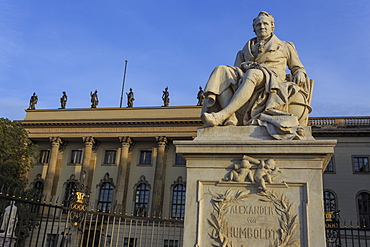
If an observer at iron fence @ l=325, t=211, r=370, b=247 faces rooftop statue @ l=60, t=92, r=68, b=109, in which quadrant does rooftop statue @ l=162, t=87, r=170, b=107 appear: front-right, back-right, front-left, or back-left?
front-right

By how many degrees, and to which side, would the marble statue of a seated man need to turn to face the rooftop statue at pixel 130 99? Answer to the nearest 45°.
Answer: approximately 135° to its right

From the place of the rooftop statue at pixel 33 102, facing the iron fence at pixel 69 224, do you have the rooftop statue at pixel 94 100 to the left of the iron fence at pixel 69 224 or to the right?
left

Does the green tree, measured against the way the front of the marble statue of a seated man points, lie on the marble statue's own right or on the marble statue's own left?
on the marble statue's own right

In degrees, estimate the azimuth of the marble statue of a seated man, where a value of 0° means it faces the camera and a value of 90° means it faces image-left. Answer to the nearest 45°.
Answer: approximately 45°

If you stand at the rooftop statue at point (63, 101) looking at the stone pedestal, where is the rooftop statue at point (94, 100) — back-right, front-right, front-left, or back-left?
front-left

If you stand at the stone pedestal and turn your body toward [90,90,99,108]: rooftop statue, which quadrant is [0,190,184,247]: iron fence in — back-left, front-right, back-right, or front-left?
front-left

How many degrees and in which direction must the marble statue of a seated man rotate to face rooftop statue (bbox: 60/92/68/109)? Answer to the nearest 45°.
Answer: approximately 90° to its right

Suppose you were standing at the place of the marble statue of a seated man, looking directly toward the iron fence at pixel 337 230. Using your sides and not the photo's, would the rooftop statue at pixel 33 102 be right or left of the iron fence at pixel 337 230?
left

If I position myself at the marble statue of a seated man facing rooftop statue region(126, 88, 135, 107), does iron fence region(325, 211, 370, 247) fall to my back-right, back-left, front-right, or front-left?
front-right

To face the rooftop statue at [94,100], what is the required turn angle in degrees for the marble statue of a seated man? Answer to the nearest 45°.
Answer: approximately 90° to its right

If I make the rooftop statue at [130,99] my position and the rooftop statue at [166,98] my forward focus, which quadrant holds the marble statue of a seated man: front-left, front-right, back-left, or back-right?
front-right

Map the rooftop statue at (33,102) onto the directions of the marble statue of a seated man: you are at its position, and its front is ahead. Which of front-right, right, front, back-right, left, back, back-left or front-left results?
right
